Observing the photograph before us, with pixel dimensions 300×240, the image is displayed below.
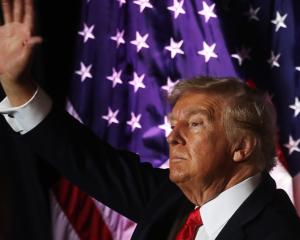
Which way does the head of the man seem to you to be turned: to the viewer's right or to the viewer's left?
to the viewer's left

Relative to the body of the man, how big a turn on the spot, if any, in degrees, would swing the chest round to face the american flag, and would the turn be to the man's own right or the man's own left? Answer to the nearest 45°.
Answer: approximately 135° to the man's own right

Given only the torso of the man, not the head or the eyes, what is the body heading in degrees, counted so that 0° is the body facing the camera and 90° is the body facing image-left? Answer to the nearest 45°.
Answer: approximately 45°
